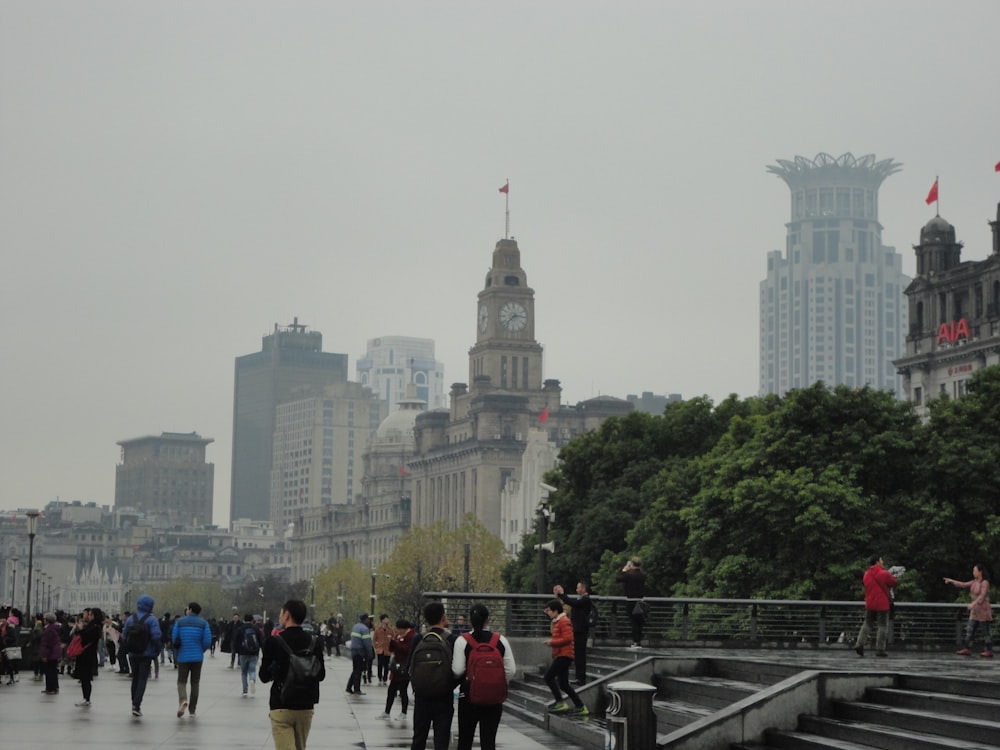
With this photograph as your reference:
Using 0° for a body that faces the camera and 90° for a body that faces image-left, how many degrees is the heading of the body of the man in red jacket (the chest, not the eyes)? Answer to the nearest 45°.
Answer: approximately 225°

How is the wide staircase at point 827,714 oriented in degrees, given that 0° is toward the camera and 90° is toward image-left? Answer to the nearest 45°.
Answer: approximately 45°

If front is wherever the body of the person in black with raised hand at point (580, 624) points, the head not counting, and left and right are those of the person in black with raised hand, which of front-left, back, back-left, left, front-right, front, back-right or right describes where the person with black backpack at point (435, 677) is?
left

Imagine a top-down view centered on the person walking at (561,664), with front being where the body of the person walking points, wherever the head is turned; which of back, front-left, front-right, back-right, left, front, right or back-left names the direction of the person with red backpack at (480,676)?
left

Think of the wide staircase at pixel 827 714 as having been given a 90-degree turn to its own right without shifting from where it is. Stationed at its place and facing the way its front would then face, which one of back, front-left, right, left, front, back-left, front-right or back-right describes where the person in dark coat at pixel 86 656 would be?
front

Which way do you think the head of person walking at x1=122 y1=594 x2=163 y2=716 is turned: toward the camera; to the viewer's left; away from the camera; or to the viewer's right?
away from the camera

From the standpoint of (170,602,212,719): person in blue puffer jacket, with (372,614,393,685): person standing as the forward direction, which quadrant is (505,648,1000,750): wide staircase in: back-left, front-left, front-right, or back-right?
back-right

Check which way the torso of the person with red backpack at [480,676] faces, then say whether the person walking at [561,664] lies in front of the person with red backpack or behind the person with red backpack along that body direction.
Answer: in front

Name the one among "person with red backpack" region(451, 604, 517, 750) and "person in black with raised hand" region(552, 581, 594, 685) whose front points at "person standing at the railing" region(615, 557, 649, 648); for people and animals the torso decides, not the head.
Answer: the person with red backpack

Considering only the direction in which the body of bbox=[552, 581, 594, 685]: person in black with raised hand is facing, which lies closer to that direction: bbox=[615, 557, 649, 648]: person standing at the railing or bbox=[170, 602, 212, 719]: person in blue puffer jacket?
the person in blue puffer jacket

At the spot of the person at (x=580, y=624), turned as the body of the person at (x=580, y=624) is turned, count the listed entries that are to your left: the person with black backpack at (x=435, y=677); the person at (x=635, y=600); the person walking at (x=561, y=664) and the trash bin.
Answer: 3

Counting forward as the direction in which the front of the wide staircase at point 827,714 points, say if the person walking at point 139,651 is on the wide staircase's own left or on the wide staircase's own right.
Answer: on the wide staircase's own right
